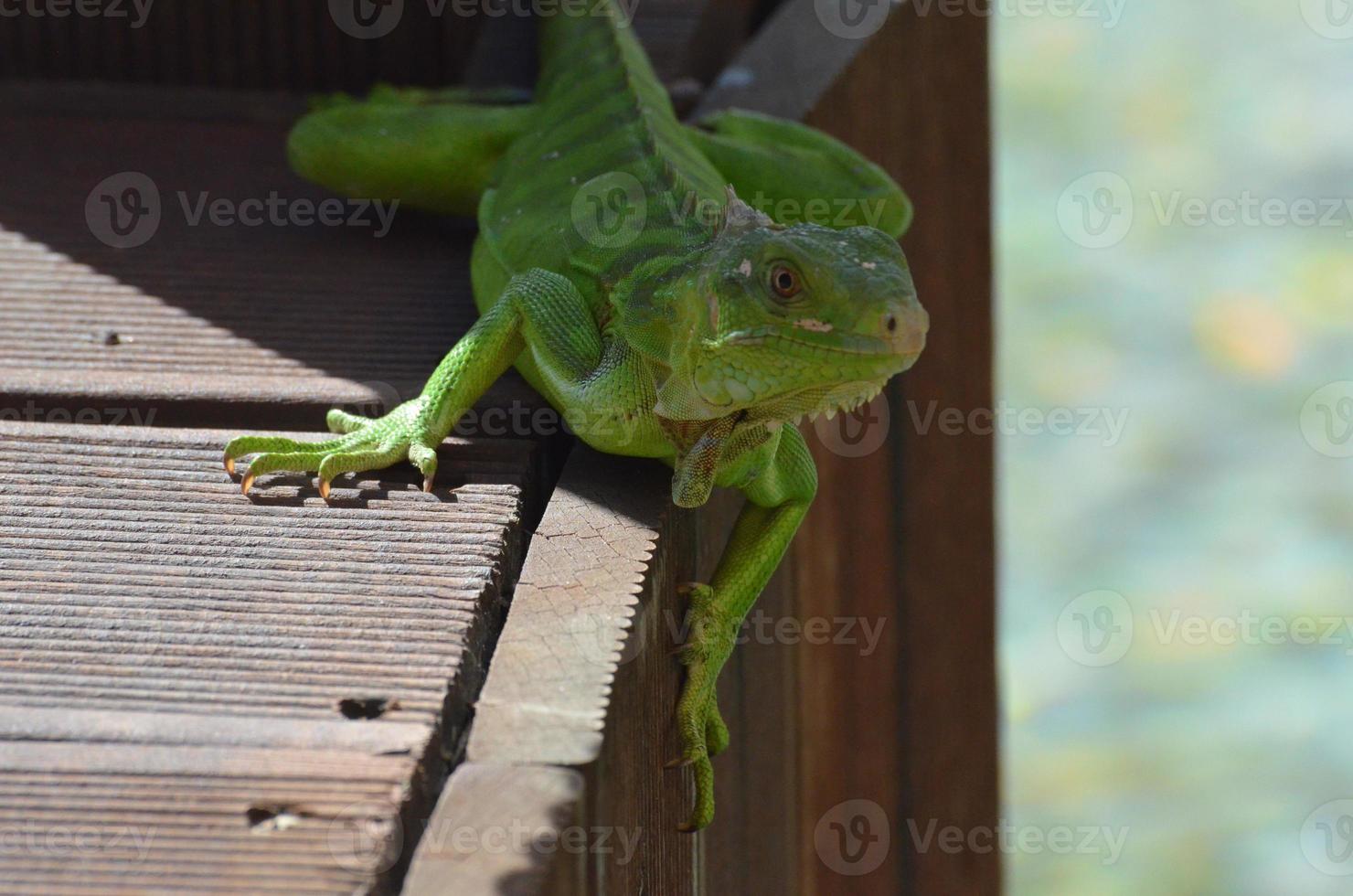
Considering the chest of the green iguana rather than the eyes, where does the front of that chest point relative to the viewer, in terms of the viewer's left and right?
facing the viewer and to the right of the viewer
